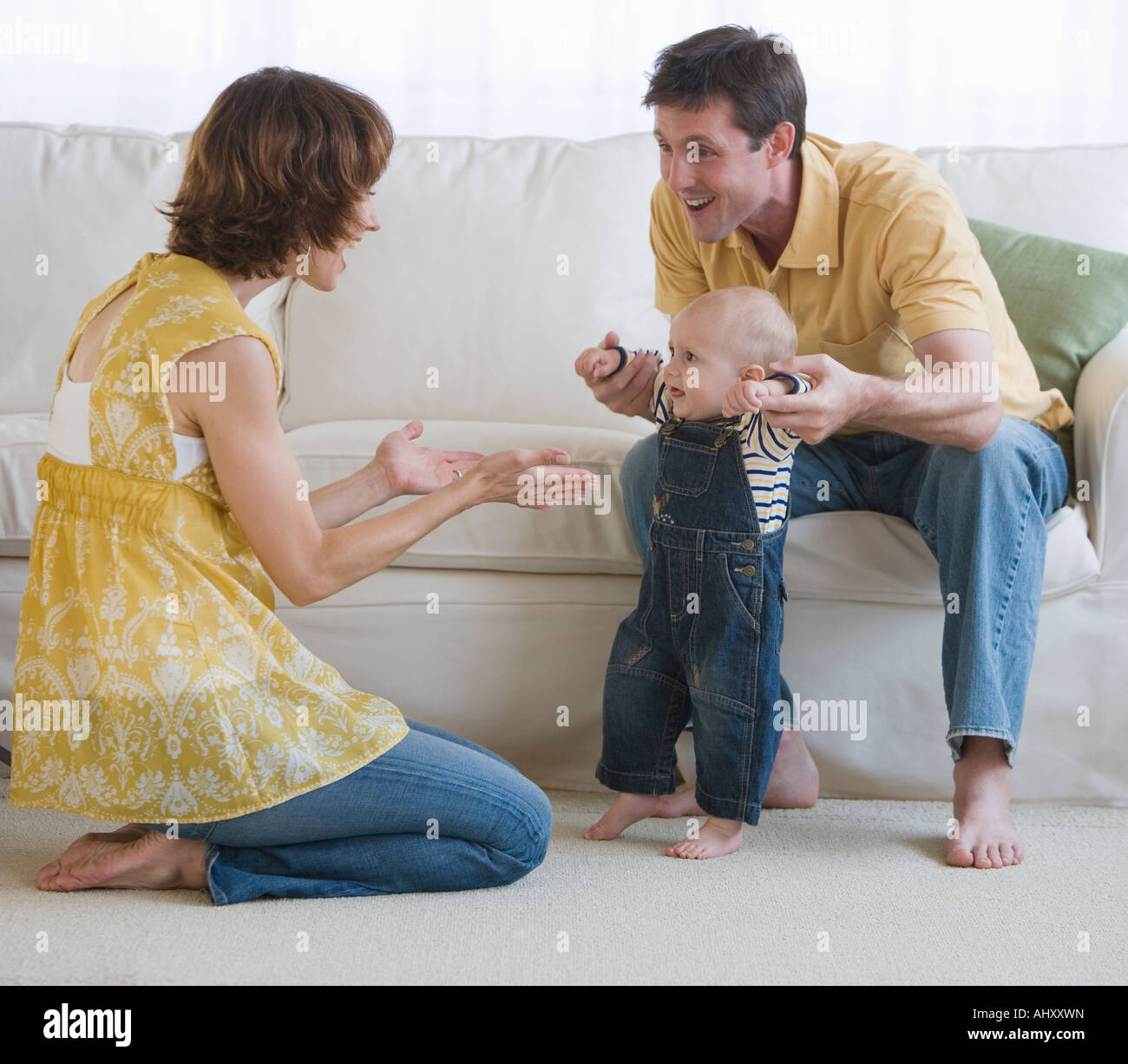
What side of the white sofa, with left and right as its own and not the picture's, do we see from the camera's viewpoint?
front

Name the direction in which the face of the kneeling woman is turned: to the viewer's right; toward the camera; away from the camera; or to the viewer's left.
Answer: to the viewer's right

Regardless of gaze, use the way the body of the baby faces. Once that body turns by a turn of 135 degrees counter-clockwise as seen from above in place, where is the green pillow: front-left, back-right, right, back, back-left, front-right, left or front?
front-left

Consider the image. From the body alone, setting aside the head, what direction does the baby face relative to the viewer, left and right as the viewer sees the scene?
facing the viewer and to the left of the viewer

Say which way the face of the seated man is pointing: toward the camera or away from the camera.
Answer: toward the camera

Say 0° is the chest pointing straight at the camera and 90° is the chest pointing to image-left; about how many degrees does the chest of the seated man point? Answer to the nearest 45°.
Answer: approximately 45°

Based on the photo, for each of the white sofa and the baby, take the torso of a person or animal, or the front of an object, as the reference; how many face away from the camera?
0

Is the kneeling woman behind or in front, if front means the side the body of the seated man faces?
in front
